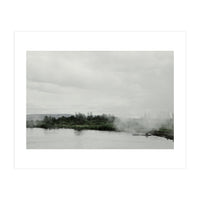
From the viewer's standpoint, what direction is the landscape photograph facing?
toward the camera
